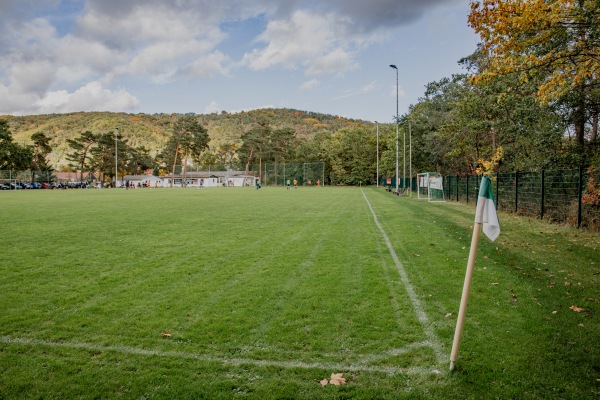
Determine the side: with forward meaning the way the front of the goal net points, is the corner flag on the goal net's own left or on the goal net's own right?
on the goal net's own left

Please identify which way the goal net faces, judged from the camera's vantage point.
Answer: facing the viewer and to the left of the viewer

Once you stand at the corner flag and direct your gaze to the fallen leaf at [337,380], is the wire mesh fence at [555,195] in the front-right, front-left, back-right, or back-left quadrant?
back-right

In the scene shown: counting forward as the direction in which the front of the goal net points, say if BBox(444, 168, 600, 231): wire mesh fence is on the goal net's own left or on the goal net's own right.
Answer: on the goal net's own left

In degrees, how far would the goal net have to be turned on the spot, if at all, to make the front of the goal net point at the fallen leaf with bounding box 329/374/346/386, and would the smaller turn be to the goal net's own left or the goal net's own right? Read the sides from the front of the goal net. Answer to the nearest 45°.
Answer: approximately 45° to the goal net's own left
